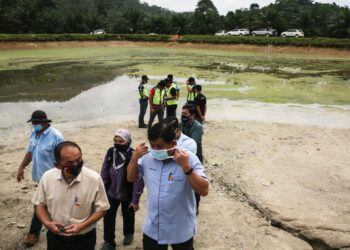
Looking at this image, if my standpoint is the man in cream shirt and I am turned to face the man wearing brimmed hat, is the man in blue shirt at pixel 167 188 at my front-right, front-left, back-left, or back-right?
back-right

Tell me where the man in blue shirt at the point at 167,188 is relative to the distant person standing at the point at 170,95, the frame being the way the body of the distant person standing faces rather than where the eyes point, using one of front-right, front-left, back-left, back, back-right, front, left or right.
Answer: front-left

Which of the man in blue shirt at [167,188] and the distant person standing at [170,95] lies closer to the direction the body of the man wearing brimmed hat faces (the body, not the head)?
the man in blue shirt

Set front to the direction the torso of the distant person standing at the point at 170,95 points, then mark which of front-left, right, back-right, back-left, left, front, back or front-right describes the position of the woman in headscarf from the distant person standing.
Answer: front-left

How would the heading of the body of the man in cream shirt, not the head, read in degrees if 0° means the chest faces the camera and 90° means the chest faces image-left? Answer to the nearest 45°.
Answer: approximately 0°

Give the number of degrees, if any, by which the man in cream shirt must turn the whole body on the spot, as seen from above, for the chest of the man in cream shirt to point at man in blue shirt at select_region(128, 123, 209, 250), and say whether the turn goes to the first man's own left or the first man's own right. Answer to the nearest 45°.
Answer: approximately 90° to the first man's own left

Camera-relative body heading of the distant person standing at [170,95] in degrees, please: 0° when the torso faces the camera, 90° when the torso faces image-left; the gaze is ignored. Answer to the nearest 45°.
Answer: approximately 45°

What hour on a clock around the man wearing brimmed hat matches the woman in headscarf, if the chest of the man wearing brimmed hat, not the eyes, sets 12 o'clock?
The woman in headscarf is roughly at 9 o'clock from the man wearing brimmed hat.

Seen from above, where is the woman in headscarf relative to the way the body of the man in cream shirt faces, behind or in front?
behind

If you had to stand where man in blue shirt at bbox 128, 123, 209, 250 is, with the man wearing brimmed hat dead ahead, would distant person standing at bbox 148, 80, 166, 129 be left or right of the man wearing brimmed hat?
right

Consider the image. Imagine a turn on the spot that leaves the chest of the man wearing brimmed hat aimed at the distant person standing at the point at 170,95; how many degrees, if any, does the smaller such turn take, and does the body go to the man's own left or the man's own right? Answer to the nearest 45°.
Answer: approximately 180°

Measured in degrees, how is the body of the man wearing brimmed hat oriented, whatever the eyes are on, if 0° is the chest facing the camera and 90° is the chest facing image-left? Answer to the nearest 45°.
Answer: approximately 45°
